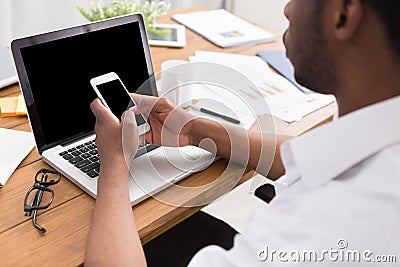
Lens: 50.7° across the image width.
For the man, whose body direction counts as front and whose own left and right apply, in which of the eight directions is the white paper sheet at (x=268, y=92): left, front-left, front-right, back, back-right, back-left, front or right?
front-right

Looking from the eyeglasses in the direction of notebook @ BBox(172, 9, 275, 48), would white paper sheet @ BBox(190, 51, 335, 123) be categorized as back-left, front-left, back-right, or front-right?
front-right

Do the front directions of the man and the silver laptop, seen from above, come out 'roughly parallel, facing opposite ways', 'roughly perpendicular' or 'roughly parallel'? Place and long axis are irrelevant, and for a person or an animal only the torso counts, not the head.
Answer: roughly parallel, facing opposite ways

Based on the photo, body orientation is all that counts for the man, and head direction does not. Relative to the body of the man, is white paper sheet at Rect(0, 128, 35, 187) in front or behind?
in front

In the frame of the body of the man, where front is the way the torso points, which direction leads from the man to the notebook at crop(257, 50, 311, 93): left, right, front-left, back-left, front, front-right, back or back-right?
front-right

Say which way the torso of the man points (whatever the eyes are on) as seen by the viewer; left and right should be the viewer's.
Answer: facing away from the viewer and to the left of the viewer

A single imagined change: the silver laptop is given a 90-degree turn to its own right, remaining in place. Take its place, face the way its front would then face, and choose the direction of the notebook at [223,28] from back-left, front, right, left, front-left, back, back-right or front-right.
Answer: back

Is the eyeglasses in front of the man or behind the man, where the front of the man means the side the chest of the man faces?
in front

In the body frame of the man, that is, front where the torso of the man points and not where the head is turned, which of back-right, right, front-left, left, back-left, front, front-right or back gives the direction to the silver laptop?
front

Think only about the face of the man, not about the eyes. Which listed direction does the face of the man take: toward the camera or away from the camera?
away from the camera

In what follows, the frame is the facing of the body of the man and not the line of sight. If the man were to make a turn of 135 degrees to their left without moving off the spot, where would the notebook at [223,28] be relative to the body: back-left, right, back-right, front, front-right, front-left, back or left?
back

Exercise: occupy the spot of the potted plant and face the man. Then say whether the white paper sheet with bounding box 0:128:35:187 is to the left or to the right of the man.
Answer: right

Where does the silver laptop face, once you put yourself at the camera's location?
facing the viewer and to the right of the viewer
